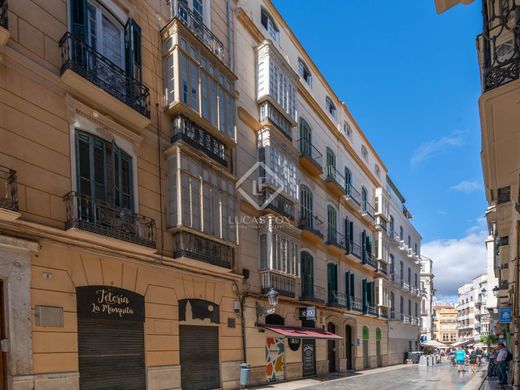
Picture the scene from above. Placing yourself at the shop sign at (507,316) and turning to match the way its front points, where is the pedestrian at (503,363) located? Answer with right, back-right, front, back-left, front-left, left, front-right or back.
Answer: front
